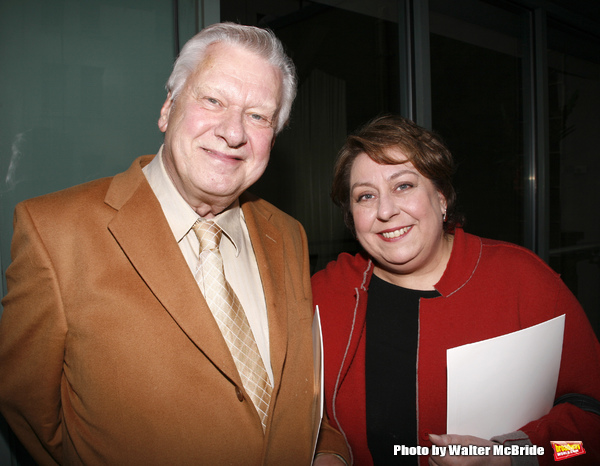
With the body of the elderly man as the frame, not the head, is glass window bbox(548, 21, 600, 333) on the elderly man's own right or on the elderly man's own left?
on the elderly man's own left

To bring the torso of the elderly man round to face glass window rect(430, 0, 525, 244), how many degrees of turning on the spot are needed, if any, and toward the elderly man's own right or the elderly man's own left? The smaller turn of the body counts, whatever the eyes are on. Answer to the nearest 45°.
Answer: approximately 90° to the elderly man's own left

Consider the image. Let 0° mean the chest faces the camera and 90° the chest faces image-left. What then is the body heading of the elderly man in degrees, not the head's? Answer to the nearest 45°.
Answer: approximately 315°
